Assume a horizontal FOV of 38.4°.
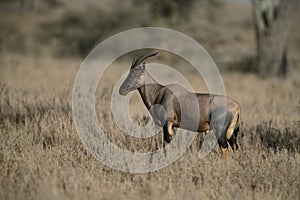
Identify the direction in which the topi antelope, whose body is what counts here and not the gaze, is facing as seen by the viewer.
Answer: to the viewer's left

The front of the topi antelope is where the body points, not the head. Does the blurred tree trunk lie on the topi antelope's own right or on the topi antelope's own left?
on the topi antelope's own right
